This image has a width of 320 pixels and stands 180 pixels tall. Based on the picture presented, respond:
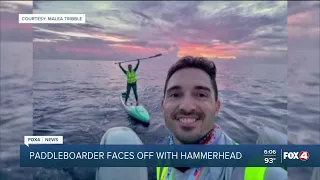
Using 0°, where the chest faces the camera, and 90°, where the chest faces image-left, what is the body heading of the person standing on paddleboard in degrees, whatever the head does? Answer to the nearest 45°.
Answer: approximately 0°
